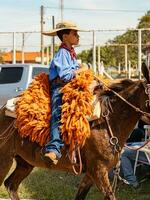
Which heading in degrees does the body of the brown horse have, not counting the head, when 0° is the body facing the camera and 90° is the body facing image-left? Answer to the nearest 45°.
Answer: approximately 270°

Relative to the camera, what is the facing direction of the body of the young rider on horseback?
to the viewer's right
